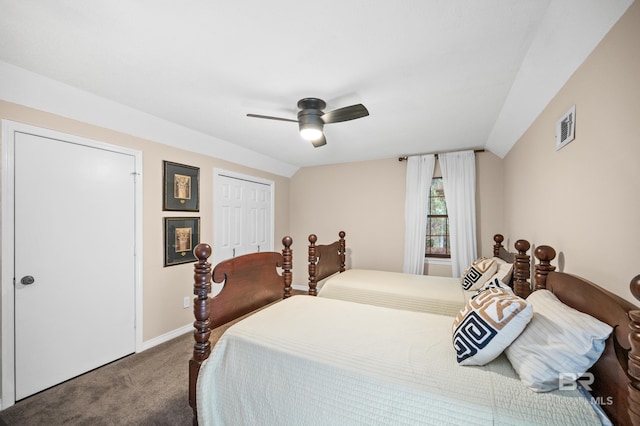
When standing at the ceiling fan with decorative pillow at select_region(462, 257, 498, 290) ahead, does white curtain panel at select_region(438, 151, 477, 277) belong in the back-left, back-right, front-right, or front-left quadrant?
front-left

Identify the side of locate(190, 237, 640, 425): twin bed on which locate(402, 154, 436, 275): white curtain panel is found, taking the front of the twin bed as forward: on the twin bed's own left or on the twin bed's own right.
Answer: on the twin bed's own right

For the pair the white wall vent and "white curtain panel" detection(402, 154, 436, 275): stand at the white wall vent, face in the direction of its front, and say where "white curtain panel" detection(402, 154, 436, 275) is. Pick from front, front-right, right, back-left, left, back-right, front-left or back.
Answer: right

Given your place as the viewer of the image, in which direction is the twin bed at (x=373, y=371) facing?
facing to the left of the viewer

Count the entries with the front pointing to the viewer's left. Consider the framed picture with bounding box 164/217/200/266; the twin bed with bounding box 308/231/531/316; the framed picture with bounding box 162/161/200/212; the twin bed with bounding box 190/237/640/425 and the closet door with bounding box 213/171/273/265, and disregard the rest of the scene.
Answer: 2

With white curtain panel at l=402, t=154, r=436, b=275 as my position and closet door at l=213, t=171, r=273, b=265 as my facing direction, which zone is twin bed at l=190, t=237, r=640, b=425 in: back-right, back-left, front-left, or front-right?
front-left

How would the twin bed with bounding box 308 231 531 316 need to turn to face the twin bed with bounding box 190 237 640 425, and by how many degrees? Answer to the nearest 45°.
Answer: approximately 90° to its left

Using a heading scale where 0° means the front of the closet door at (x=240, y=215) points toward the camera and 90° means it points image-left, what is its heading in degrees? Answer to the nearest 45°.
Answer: approximately 315°

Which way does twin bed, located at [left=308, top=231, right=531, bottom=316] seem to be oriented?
to the viewer's left

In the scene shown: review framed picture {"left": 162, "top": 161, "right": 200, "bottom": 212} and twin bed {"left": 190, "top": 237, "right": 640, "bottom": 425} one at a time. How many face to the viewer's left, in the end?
1

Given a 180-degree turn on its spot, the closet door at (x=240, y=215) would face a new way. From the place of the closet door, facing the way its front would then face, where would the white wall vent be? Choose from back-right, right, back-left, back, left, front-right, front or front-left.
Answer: back

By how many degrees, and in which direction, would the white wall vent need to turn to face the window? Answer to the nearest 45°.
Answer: approximately 90° to its right

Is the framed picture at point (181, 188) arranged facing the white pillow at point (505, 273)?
yes
